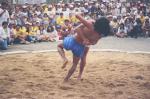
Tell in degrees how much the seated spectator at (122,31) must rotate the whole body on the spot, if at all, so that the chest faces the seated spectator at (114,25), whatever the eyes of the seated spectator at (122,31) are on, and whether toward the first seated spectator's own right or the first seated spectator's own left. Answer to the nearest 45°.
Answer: approximately 135° to the first seated spectator's own right

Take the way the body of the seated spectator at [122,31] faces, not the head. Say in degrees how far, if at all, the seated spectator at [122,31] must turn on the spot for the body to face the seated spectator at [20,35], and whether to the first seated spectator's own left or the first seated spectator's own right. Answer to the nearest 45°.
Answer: approximately 45° to the first seated spectator's own right

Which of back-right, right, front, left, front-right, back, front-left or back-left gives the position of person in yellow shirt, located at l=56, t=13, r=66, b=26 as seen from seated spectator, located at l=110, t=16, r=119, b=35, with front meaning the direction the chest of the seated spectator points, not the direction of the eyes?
right

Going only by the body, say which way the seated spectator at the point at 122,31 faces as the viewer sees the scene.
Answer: toward the camera

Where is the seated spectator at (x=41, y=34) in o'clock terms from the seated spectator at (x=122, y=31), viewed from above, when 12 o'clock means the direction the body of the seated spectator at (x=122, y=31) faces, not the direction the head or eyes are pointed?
the seated spectator at (x=41, y=34) is roughly at 2 o'clock from the seated spectator at (x=122, y=31).

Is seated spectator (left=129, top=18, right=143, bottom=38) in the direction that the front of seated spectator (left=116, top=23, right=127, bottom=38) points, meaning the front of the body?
no

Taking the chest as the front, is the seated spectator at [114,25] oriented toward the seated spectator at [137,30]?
no

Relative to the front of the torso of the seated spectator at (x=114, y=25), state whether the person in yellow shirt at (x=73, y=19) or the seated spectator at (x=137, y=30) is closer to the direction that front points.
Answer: the seated spectator

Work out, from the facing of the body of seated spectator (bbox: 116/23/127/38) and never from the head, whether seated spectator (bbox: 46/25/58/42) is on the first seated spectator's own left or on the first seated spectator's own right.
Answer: on the first seated spectator's own right

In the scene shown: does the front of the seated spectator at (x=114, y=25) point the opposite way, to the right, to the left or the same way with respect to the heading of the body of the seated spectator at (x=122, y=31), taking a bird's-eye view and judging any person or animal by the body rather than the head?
the same way

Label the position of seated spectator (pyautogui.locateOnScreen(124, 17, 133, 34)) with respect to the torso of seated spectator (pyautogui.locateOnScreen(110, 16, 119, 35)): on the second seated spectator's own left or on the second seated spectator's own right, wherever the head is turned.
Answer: on the second seated spectator's own left

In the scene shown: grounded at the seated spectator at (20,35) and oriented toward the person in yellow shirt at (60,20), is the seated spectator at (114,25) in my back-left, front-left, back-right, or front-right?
front-right

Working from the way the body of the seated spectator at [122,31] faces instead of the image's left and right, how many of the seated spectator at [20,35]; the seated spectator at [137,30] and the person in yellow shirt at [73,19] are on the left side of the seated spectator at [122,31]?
1

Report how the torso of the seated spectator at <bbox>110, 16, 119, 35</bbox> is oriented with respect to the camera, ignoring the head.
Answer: toward the camera

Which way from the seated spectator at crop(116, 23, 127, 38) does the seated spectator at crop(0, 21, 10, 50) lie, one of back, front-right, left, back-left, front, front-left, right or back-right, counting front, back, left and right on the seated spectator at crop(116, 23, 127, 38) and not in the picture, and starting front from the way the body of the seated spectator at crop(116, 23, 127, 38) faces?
front-right

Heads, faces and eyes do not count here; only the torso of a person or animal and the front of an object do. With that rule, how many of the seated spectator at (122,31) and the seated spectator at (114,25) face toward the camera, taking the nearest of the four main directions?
2
